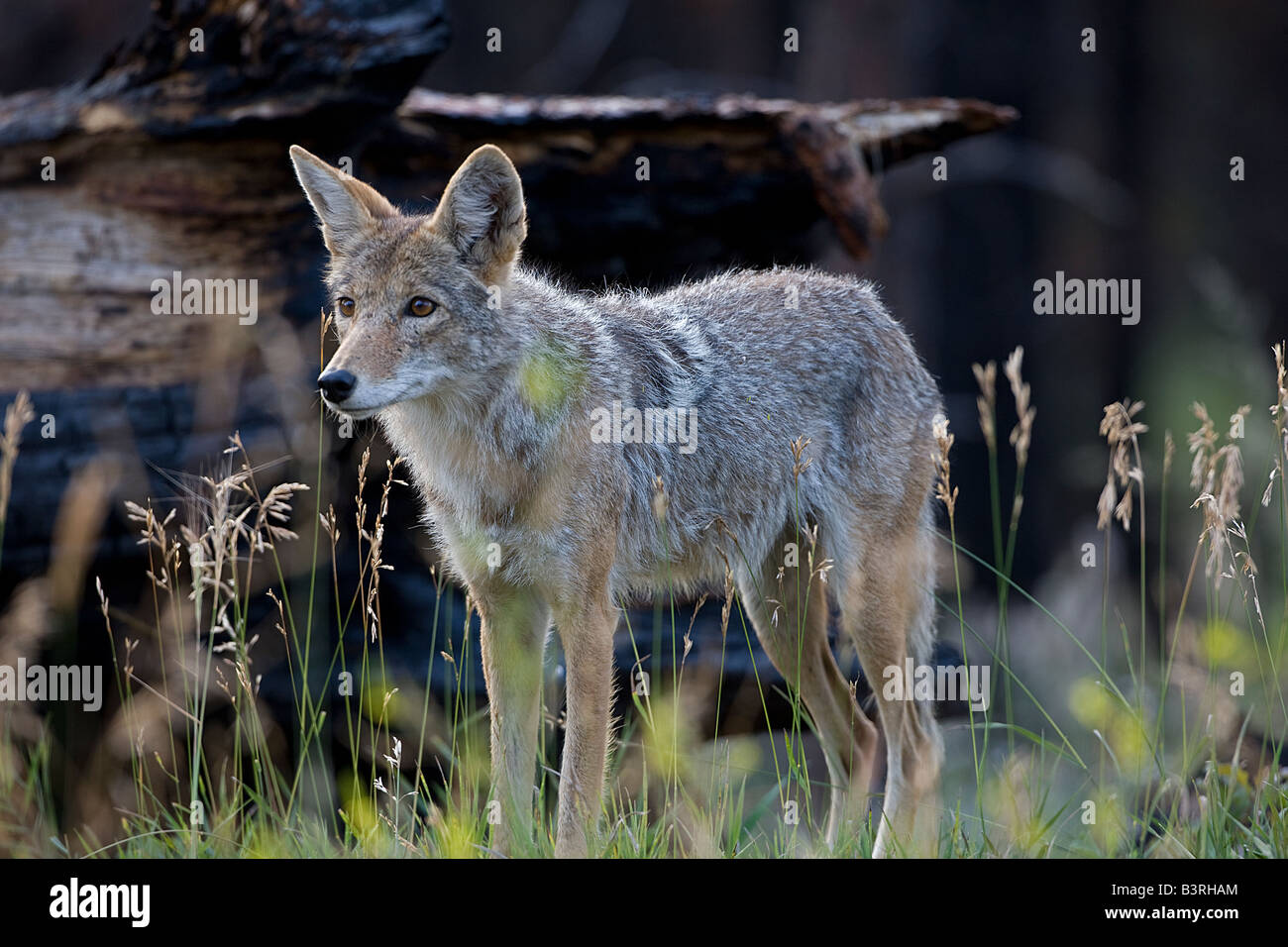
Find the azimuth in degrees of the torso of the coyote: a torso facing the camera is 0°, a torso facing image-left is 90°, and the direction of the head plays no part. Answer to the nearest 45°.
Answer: approximately 45°
